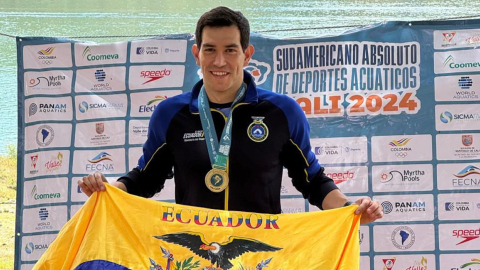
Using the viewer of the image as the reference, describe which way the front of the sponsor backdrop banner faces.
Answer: facing the viewer

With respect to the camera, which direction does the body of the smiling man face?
toward the camera

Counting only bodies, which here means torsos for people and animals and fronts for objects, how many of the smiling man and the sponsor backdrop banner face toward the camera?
2

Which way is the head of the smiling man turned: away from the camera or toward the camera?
toward the camera

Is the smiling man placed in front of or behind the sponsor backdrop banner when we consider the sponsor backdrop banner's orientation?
in front

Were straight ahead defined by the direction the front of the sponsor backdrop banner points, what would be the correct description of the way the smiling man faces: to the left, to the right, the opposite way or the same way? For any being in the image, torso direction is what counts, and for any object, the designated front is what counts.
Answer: the same way
